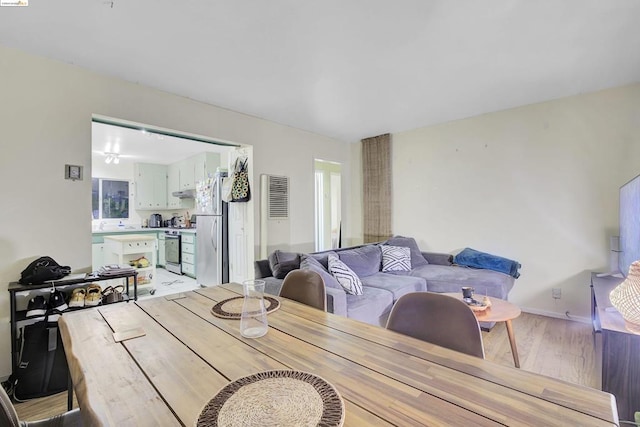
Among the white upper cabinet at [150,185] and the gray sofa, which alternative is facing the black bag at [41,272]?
the white upper cabinet

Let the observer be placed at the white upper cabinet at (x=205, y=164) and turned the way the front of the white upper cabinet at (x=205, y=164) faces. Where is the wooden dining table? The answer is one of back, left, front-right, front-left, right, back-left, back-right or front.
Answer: front-left

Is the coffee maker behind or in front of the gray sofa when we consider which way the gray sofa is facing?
behind

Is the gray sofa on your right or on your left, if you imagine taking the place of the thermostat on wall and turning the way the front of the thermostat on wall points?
on your left

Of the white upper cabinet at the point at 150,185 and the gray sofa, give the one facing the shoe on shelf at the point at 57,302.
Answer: the white upper cabinet

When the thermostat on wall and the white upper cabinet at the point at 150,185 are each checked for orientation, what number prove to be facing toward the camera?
2

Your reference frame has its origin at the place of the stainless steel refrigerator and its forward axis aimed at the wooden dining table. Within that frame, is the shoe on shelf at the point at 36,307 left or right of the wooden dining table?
right

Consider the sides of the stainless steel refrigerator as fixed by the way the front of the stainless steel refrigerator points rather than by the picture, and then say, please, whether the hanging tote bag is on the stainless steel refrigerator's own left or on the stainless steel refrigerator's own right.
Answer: on the stainless steel refrigerator's own left

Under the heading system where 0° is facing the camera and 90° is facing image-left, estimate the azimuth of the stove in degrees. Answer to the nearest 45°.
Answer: approximately 45°

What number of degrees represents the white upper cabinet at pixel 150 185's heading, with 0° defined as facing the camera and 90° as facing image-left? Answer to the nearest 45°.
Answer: approximately 0°

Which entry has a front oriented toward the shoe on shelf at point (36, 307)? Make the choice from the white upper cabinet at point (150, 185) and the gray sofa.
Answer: the white upper cabinet

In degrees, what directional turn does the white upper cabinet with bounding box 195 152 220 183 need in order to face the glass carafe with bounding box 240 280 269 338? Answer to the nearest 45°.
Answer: approximately 45° to its left

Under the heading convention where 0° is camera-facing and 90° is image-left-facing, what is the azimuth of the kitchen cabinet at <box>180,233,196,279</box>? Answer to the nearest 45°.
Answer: approximately 45°

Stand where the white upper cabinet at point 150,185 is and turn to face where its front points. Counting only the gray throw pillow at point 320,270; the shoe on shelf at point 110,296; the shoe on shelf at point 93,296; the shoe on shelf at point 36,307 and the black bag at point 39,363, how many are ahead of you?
5
